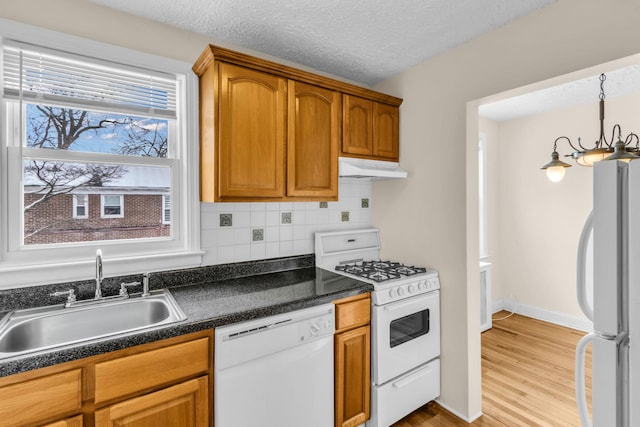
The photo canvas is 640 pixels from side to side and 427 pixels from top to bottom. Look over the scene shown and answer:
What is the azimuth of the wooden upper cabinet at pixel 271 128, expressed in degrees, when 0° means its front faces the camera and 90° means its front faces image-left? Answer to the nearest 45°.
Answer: approximately 315°

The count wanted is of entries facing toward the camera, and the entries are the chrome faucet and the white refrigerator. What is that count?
1

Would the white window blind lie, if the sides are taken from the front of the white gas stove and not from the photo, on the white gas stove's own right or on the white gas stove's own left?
on the white gas stove's own right

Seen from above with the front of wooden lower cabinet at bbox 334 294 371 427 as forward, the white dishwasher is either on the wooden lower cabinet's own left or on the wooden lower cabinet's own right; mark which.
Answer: on the wooden lower cabinet's own right

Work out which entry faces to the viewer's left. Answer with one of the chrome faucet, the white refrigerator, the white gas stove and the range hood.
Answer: the white refrigerator

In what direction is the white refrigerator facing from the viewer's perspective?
to the viewer's left

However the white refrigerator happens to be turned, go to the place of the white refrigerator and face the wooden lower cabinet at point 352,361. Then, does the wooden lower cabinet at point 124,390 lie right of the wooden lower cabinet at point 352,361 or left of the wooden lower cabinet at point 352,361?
left

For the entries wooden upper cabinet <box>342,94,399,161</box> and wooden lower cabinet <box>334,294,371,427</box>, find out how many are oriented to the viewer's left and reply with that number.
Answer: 0
